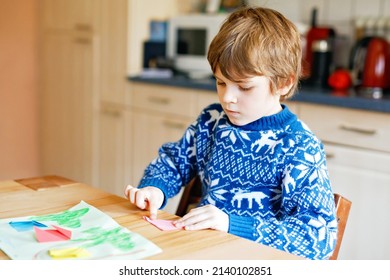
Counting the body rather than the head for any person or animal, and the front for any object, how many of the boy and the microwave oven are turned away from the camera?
0

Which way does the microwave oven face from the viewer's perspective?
toward the camera

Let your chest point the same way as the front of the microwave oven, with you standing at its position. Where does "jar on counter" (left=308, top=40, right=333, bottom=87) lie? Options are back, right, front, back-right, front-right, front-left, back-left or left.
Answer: front-left

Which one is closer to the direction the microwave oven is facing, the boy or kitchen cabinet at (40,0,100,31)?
the boy

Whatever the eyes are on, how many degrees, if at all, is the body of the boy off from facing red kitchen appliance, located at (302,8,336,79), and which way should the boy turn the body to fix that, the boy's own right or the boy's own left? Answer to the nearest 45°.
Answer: approximately 135° to the boy's own right

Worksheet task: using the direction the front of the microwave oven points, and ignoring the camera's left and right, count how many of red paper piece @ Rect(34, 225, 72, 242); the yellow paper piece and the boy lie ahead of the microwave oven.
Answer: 3

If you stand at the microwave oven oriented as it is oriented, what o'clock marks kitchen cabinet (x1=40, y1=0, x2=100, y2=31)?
The kitchen cabinet is roughly at 4 o'clock from the microwave oven.

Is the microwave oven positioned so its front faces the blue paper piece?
yes

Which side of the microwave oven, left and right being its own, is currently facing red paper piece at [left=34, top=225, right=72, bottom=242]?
front

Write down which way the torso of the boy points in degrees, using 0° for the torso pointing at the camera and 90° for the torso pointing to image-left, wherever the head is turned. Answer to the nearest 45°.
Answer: approximately 45°

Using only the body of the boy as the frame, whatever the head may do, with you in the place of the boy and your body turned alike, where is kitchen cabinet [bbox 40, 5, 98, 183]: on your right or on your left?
on your right

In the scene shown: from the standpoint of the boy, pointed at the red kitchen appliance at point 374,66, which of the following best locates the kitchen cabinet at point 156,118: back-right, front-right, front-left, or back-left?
front-left

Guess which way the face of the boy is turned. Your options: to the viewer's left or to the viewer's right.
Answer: to the viewer's left

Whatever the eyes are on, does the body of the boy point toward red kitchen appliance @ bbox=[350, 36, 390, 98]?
no

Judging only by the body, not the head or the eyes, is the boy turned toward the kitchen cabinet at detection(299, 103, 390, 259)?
no

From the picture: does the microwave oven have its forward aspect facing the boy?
yes
